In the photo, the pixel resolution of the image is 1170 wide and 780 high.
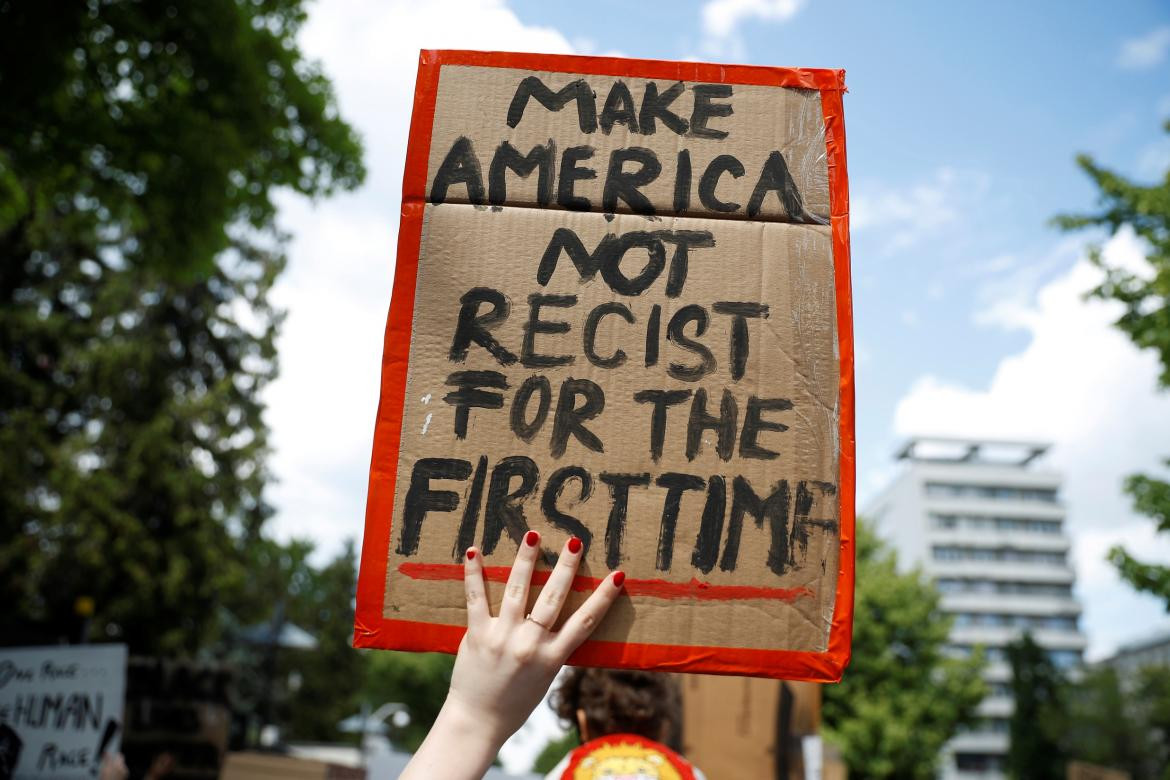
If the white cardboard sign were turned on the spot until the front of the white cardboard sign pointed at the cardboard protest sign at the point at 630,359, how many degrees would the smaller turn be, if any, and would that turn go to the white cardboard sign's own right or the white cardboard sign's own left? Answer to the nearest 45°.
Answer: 0° — it already faces it

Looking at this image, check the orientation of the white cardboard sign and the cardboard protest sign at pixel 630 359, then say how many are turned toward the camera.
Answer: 2

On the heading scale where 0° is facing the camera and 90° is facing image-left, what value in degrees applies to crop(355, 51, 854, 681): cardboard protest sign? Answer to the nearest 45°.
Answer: approximately 0°

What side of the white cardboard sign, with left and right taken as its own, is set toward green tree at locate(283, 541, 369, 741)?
back

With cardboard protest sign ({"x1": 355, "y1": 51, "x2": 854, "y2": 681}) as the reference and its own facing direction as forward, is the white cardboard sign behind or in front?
behind

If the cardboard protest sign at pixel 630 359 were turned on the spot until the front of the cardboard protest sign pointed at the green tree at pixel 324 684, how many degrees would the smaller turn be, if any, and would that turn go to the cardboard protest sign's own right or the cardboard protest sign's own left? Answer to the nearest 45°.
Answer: approximately 180°

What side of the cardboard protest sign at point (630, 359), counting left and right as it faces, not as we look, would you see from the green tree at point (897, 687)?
back

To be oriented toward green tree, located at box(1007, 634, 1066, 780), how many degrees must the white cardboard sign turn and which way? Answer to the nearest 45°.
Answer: approximately 135° to its left

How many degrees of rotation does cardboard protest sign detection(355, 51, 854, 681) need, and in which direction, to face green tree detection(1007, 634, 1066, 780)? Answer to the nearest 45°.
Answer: approximately 135° to its left
